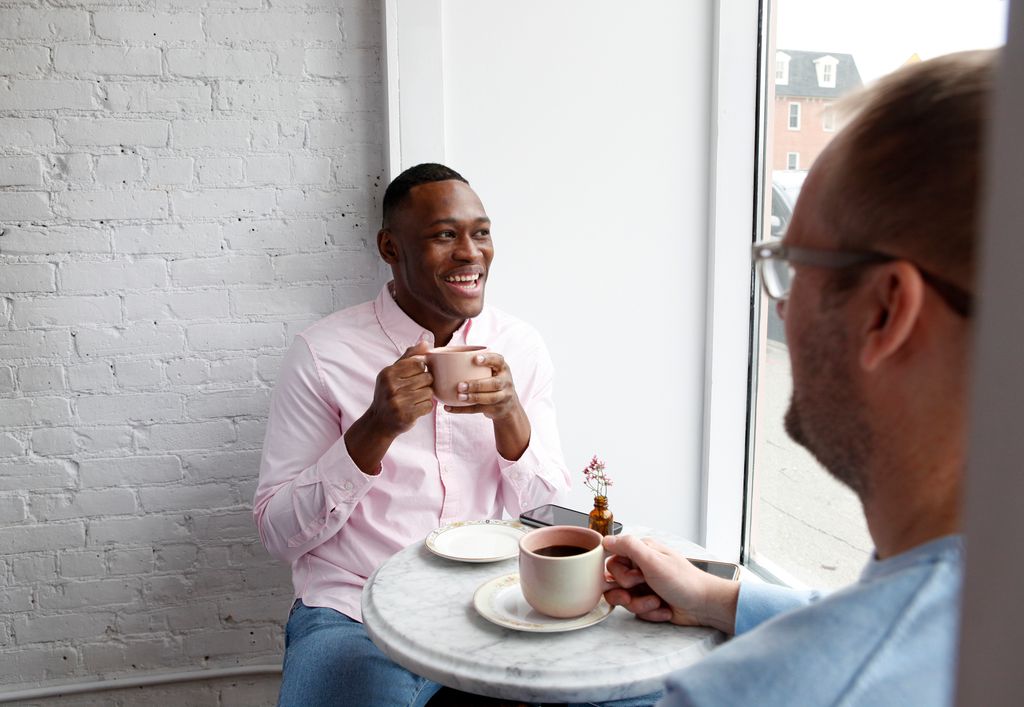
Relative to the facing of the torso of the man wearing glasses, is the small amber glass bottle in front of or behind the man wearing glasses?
in front

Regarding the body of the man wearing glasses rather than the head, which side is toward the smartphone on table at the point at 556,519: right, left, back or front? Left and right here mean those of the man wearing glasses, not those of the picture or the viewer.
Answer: front

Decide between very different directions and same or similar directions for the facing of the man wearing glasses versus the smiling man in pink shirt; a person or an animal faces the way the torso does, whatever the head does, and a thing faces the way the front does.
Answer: very different directions

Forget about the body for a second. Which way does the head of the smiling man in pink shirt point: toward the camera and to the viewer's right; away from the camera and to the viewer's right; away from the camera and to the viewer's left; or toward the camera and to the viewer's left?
toward the camera and to the viewer's right

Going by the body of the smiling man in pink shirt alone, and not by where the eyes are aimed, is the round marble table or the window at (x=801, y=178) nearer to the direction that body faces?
the round marble table

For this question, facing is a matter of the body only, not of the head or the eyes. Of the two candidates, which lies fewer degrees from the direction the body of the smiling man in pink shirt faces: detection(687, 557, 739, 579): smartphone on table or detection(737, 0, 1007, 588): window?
the smartphone on table

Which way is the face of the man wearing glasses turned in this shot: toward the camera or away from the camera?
away from the camera

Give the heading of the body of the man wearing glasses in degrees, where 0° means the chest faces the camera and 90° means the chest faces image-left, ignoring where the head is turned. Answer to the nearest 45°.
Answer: approximately 135°

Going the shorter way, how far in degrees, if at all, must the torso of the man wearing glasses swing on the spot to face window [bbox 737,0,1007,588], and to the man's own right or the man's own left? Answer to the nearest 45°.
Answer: approximately 45° to the man's own right

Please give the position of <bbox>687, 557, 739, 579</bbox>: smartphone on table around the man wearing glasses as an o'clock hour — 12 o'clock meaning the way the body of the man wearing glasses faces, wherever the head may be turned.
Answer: The smartphone on table is roughly at 1 o'clock from the man wearing glasses.

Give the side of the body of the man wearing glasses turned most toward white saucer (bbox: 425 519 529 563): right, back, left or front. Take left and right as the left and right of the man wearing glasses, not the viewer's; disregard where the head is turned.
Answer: front

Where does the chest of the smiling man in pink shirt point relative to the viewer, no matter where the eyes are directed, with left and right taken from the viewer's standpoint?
facing the viewer and to the right of the viewer
